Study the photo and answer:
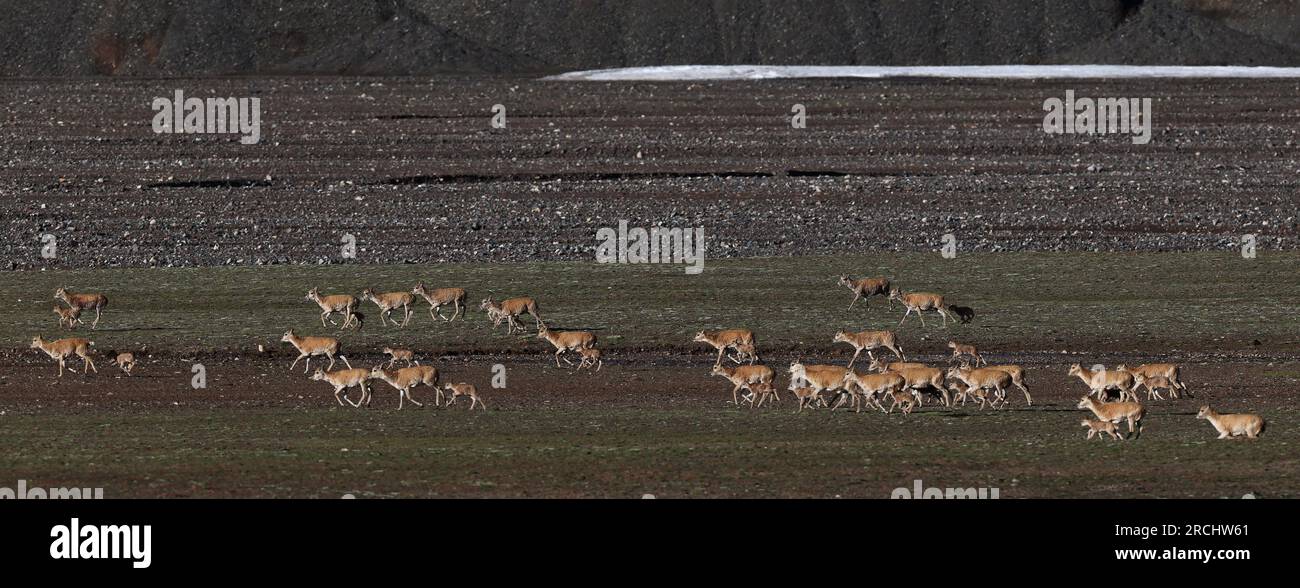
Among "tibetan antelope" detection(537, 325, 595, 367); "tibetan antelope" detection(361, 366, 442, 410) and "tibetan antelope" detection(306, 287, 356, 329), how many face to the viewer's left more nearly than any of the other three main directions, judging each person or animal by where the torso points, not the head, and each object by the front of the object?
3

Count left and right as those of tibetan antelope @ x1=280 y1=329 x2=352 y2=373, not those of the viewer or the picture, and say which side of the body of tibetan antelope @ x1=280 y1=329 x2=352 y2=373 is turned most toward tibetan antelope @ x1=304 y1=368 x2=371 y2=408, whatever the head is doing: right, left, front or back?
left

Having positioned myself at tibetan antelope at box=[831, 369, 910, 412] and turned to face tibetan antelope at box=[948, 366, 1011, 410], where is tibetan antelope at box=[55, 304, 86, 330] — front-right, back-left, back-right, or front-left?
back-left

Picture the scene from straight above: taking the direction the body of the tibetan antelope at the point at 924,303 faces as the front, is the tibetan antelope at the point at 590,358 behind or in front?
in front

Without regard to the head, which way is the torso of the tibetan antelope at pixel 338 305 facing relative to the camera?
to the viewer's left

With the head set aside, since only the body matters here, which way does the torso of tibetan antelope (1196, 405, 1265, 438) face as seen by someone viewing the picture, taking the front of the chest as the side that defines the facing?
to the viewer's left

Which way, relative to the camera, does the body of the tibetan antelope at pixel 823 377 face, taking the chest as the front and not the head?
to the viewer's left

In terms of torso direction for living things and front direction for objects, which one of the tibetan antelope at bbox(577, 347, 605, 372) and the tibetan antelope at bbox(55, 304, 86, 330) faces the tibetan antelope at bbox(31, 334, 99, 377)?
the tibetan antelope at bbox(577, 347, 605, 372)

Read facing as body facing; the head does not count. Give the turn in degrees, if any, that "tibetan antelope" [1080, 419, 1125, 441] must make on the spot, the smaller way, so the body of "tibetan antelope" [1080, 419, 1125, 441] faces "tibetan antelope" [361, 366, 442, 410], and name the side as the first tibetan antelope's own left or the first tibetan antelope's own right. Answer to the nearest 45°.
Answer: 0° — it already faces it

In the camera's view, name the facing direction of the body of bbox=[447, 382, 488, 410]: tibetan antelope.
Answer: to the viewer's left

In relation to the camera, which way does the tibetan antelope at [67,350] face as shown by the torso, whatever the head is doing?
to the viewer's left

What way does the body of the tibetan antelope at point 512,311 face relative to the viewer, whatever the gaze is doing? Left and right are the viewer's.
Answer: facing to the left of the viewer

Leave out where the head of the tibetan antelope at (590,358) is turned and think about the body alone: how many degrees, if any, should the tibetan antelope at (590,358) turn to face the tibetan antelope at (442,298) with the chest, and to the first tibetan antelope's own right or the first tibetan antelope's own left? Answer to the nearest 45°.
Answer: approximately 45° to the first tibetan antelope's own right

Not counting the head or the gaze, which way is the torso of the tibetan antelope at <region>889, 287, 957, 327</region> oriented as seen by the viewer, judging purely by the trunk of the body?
to the viewer's left

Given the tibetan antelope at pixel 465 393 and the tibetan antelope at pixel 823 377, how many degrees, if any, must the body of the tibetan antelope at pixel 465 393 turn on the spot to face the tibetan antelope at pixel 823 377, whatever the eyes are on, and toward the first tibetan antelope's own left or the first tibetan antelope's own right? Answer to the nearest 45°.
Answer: approximately 180°

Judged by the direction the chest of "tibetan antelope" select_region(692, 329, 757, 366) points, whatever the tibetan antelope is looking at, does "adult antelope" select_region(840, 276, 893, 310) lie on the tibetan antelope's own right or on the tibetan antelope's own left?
on the tibetan antelope's own right

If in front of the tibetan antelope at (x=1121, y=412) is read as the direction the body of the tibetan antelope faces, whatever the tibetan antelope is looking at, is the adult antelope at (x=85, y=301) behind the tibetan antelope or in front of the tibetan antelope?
in front

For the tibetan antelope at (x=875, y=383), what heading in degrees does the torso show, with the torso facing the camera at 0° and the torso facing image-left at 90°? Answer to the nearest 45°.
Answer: approximately 90°
